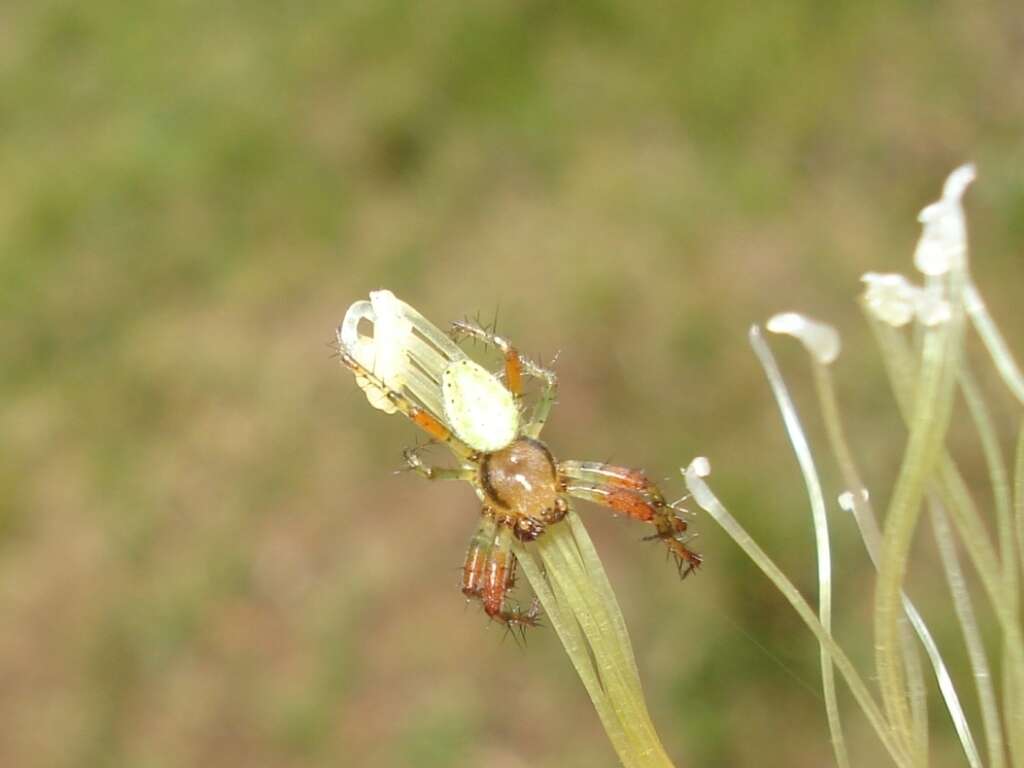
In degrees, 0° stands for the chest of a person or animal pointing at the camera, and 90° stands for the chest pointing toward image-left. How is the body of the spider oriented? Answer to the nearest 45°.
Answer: approximately 315°
